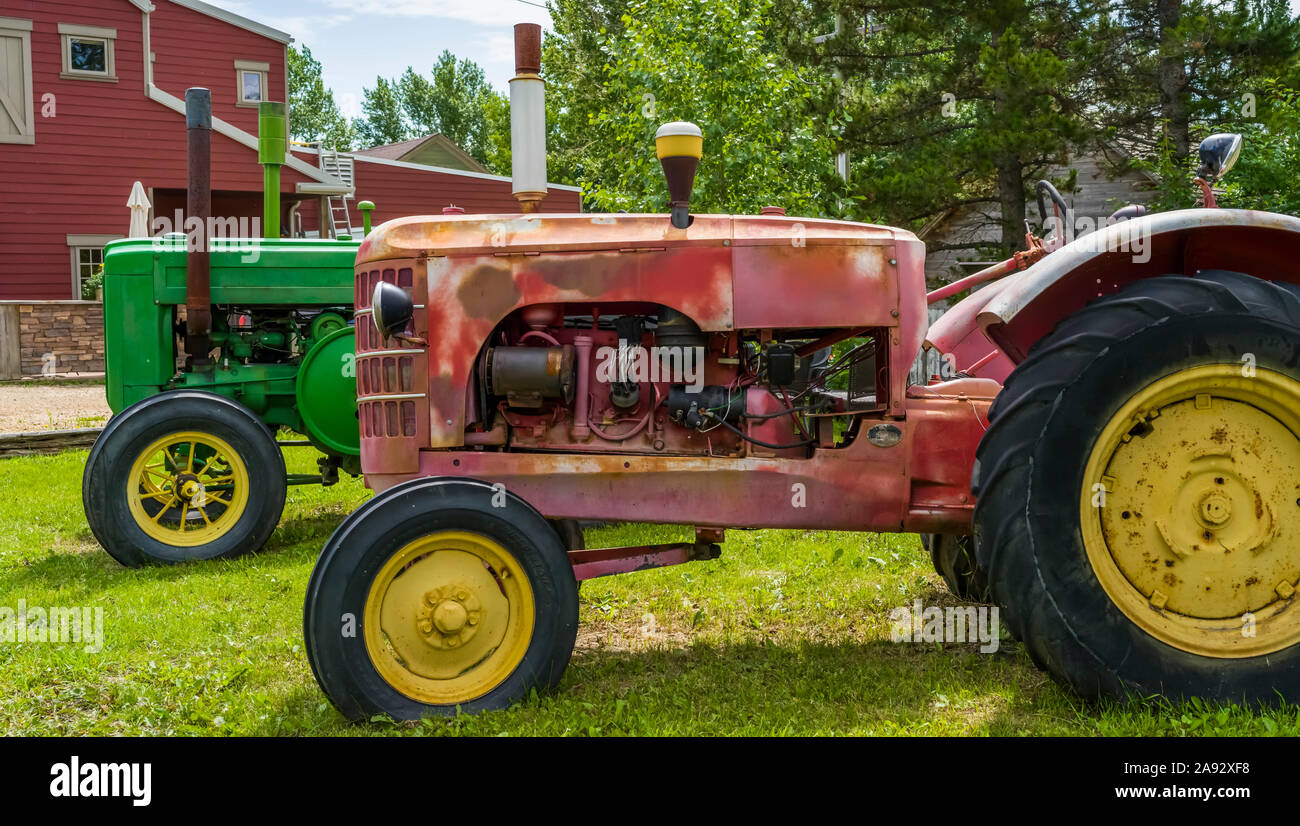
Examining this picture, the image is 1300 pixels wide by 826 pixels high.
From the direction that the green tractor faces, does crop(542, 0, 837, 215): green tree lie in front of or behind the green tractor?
behind

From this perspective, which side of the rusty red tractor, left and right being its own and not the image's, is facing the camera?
left

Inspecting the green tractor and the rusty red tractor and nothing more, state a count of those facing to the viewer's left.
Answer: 2

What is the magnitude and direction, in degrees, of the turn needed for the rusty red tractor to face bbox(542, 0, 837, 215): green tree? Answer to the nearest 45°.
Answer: approximately 90° to its right

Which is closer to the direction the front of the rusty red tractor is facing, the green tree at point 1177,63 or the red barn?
the red barn

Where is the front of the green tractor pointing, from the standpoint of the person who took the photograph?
facing to the left of the viewer

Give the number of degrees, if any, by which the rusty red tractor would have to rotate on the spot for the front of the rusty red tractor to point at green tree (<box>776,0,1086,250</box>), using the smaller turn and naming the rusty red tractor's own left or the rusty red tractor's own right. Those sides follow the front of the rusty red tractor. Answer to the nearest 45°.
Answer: approximately 90° to the rusty red tractor's own right

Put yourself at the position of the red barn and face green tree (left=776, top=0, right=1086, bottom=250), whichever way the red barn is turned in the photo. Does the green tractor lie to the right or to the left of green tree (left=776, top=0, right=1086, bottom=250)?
right

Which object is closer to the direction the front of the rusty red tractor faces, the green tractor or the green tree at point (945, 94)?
the green tractor
